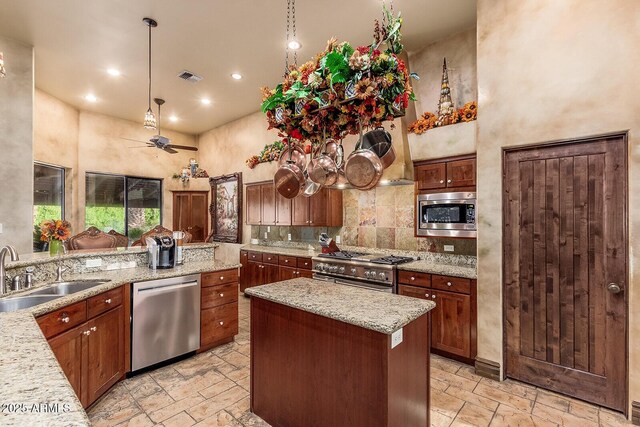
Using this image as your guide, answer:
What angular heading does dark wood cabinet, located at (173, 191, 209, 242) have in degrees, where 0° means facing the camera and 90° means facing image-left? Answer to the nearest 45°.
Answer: approximately 0°

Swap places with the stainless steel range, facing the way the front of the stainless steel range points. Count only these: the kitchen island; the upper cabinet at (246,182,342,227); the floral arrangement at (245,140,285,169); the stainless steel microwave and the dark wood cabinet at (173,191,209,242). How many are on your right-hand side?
3

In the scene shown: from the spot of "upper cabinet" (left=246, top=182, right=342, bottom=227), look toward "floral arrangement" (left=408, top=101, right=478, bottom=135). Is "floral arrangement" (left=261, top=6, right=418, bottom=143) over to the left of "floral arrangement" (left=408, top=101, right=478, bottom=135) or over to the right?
right

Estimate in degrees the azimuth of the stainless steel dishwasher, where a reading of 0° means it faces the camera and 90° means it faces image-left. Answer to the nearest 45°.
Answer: approximately 315°

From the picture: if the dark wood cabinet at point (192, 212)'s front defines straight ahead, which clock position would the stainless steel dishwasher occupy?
The stainless steel dishwasher is roughly at 12 o'clock from the dark wood cabinet.

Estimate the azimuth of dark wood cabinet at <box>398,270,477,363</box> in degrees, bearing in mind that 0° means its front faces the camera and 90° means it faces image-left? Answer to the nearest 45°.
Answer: approximately 45°

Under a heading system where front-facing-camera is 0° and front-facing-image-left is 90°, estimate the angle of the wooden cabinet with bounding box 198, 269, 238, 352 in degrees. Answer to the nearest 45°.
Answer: approximately 315°

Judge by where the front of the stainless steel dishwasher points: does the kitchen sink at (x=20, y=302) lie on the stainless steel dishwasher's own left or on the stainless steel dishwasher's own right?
on the stainless steel dishwasher's own right
